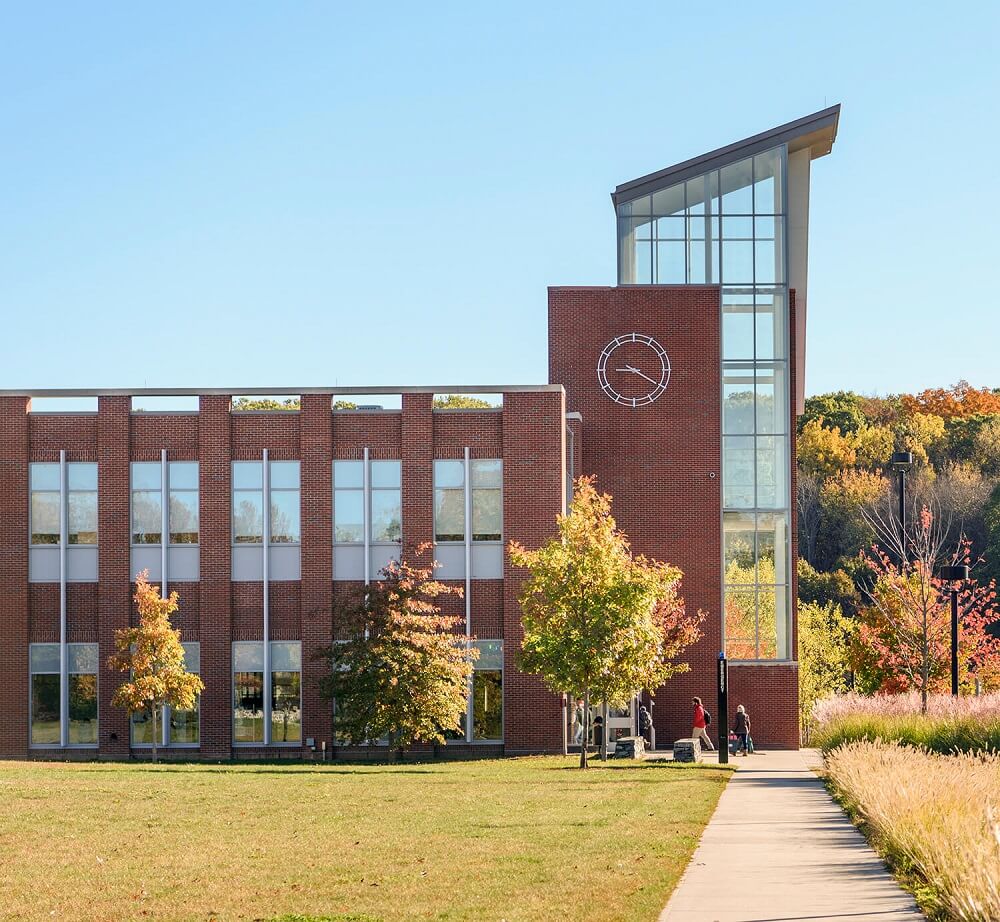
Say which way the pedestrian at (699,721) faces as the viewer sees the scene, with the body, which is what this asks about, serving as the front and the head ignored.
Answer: to the viewer's left

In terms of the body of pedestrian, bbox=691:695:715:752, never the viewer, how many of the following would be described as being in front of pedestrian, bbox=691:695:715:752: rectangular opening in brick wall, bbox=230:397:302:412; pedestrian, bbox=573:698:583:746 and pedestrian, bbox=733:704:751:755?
2

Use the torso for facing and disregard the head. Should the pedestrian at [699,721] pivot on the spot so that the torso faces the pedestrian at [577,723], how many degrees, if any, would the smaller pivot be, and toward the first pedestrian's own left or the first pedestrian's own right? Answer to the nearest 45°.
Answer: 0° — they already face them

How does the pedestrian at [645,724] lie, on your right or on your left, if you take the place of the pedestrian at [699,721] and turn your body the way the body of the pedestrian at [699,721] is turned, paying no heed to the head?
on your right

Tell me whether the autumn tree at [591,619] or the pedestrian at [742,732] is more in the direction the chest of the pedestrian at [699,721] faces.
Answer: the autumn tree

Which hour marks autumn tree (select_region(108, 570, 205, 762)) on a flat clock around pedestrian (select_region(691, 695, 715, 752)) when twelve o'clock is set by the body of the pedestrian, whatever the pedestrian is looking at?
The autumn tree is roughly at 11 o'clock from the pedestrian.

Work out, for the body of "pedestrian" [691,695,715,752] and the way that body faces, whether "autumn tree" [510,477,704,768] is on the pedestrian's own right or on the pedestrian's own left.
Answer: on the pedestrian's own left

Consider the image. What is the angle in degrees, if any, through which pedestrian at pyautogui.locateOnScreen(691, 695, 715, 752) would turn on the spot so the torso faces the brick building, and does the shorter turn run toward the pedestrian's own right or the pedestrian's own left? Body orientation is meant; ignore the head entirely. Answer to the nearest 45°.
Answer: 0° — they already face it
